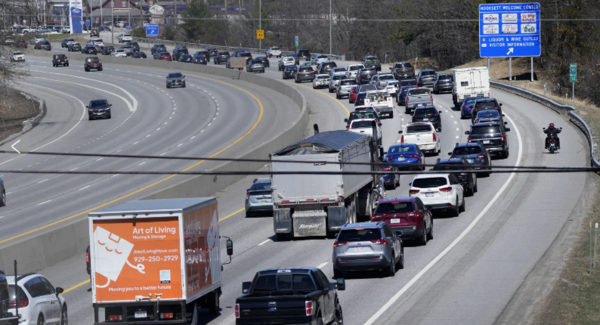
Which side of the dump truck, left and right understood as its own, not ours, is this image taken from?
back

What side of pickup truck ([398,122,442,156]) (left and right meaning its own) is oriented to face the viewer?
back

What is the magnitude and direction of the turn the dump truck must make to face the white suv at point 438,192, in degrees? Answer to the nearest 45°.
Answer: approximately 45° to its right

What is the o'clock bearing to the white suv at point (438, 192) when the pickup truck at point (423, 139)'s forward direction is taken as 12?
The white suv is roughly at 6 o'clock from the pickup truck.

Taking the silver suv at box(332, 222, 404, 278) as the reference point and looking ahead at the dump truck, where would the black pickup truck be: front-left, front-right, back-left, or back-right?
back-left

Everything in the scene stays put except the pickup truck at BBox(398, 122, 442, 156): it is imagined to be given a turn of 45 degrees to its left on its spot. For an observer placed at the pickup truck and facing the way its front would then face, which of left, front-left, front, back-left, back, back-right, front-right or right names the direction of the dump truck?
back-left

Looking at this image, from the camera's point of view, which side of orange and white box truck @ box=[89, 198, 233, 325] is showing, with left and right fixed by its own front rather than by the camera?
back

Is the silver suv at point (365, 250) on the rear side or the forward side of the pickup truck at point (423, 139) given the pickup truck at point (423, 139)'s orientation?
on the rear side

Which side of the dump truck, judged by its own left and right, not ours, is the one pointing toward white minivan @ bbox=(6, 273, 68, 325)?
back

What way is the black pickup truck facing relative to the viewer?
away from the camera

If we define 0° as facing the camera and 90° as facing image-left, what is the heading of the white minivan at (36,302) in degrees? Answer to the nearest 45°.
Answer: approximately 225°

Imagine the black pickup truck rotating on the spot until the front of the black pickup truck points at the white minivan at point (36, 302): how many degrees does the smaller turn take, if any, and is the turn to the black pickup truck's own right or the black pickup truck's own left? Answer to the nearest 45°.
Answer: approximately 90° to the black pickup truck's own left
